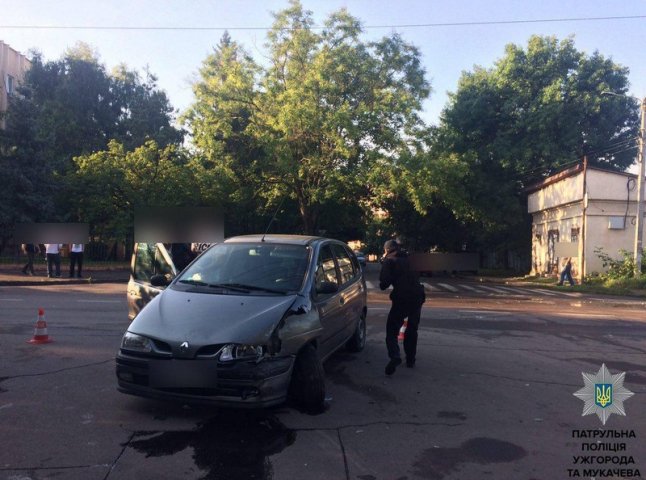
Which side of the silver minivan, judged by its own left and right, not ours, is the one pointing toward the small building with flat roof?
back

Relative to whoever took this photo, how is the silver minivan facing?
facing the viewer and to the left of the viewer

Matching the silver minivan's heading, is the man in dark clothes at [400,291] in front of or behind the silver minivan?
behind

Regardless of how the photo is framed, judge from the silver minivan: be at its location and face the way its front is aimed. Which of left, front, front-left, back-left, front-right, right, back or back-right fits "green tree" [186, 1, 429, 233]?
back-right

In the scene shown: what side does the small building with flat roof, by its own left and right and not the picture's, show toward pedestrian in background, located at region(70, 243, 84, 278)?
front

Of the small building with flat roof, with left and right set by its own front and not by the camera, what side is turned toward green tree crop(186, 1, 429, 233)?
front

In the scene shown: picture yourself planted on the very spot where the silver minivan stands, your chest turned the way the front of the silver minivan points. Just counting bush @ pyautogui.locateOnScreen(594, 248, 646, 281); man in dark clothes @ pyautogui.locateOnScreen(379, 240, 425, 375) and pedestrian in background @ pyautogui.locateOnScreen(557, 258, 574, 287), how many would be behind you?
3

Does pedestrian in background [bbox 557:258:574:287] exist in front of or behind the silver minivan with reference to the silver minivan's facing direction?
behind

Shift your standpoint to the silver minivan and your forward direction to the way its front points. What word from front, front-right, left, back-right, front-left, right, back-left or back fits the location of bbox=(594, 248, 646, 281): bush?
back

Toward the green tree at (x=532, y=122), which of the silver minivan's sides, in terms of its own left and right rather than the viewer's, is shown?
back

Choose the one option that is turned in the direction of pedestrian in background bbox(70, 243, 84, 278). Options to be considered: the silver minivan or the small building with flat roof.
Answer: the small building with flat roof

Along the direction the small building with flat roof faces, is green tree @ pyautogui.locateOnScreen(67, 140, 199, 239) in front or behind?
in front

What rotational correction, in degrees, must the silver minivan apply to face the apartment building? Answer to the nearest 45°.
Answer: approximately 90° to its right

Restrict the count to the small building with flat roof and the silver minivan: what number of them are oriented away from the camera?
0
